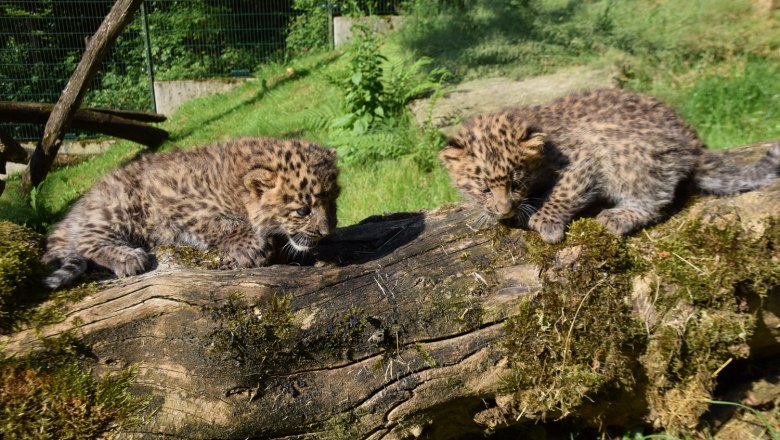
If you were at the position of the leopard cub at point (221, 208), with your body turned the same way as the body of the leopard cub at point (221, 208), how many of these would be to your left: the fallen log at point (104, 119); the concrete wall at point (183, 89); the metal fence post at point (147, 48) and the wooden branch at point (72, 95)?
4

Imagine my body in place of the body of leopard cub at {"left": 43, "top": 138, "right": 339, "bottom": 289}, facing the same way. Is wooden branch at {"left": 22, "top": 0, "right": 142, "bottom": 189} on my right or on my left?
on my left

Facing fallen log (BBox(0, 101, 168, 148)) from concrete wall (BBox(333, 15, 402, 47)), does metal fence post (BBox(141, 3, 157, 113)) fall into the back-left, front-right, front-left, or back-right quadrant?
front-right

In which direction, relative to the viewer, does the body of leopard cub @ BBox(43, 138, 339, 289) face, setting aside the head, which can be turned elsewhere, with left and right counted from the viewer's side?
facing to the right of the viewer

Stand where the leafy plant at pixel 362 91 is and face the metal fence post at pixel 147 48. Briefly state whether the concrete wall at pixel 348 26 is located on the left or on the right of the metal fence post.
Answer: right

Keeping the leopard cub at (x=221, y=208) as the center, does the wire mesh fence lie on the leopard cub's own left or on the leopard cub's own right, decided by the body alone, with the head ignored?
on the leopard cub's own left

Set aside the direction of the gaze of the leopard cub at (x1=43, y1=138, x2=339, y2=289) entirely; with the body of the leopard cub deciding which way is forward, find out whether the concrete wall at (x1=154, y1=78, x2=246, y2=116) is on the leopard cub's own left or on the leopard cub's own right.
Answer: on the leopard cub's own left

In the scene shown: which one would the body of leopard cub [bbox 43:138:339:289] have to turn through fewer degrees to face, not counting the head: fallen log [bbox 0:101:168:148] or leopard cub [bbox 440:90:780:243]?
the leopard cub

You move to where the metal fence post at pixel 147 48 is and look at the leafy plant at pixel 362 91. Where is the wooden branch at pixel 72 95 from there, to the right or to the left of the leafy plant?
right

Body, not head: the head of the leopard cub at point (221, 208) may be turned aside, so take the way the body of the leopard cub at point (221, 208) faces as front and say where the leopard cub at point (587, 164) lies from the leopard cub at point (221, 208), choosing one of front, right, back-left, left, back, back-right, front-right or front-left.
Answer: front

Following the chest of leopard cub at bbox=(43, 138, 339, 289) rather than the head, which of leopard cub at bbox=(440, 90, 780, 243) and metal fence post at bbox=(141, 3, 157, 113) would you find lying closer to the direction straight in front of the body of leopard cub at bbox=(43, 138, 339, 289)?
the leopard cub

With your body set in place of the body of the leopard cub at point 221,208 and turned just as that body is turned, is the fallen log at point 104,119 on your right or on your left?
on your left

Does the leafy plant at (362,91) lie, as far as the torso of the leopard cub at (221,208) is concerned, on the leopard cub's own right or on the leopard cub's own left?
on the leopard cub's own left

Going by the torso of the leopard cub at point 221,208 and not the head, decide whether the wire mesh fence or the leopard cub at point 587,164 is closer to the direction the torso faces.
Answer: the leopard cub

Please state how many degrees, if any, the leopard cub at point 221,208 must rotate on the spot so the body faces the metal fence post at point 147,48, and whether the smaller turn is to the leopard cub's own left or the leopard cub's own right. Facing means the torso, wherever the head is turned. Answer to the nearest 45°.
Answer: approximately 90° to the leopard cub's own left

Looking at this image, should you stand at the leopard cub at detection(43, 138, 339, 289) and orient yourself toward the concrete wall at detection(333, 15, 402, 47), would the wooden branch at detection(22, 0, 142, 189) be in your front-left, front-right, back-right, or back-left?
front-left

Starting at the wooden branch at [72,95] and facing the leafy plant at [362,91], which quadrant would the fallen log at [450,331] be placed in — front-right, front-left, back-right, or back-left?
front-right
